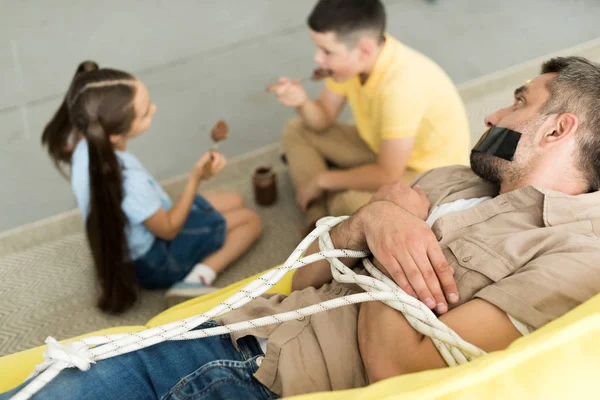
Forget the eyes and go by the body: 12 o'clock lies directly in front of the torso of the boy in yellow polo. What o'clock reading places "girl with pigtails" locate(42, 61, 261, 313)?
The girl with pigtails is roughly at 11 o'clock from the boy in yellow polo.

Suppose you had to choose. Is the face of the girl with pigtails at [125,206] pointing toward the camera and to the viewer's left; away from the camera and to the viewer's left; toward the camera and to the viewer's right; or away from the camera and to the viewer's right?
away from the camera and to the viewer's right

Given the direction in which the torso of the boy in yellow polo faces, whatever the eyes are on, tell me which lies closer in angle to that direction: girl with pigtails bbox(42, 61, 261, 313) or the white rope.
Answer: the girl with pigtails

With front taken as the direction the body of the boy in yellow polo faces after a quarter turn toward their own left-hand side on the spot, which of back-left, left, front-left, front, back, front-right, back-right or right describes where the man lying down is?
front

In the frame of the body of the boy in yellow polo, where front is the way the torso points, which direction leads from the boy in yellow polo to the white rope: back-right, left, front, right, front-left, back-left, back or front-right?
left

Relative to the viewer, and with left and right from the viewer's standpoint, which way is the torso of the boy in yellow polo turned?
facing to the left of the viewer

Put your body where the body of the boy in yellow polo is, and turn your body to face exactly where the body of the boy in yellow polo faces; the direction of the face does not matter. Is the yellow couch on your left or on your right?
on your left

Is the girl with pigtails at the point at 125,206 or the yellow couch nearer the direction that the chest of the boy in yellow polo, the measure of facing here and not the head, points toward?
the girl with pigtails
